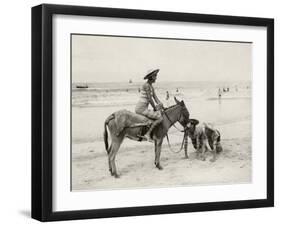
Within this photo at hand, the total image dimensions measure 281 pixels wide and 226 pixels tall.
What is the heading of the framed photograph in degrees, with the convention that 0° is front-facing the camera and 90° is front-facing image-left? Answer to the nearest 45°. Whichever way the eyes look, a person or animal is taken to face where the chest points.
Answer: approximately 315°
